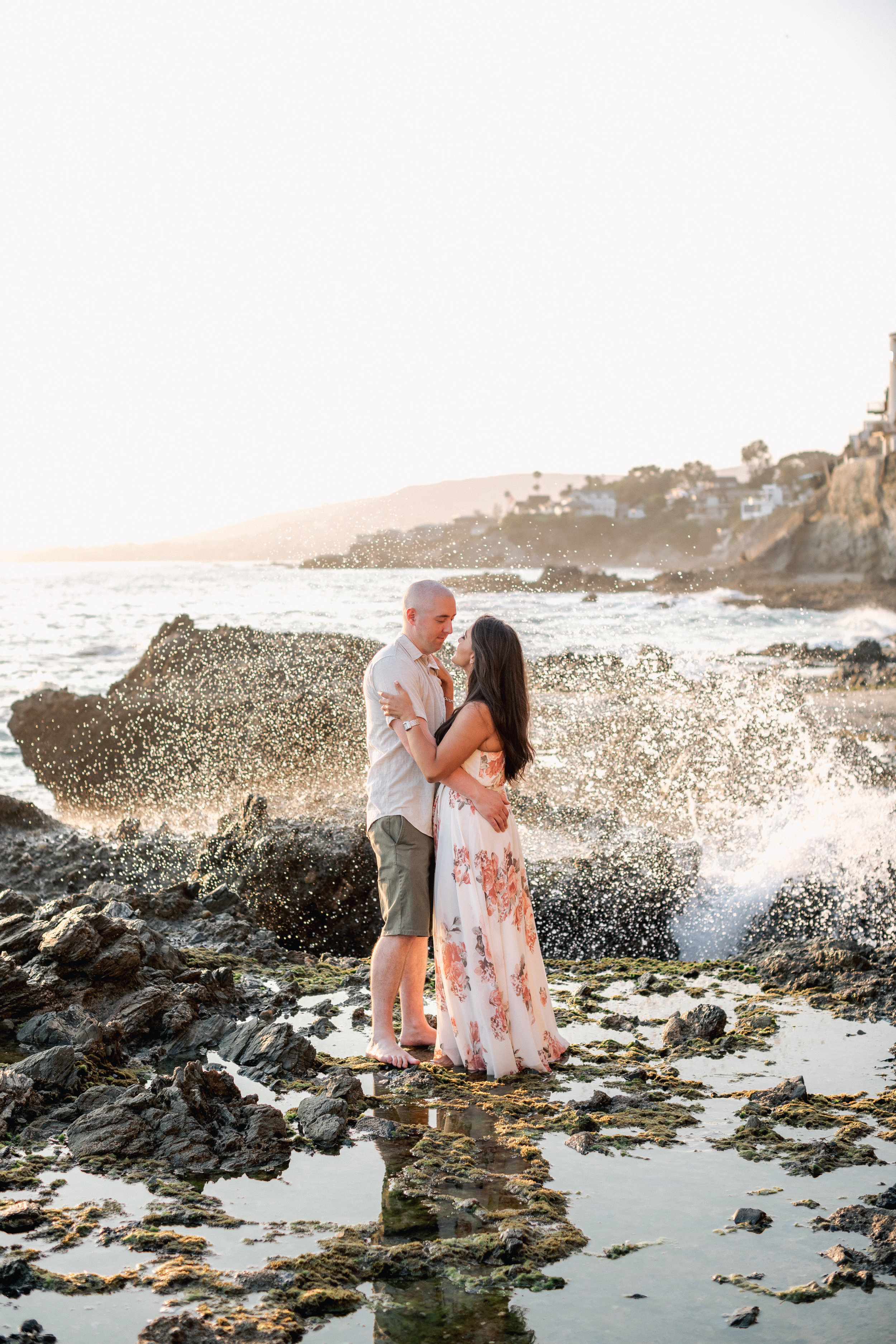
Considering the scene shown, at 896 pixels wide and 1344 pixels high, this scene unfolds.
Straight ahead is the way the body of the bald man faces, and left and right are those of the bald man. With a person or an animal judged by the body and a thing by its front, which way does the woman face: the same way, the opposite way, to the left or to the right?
the opposite way

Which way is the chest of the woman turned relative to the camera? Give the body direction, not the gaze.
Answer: to the viewer's left

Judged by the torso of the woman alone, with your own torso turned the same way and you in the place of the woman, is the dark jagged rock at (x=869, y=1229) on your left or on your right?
on your left

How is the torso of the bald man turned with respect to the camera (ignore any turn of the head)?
to the viewer's right

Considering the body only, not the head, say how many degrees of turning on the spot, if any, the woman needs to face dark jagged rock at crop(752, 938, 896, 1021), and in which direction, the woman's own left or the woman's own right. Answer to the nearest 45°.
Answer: approximately 135° to the woman's own right

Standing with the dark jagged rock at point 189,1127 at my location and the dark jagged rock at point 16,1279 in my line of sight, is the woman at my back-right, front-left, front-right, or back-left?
back-left

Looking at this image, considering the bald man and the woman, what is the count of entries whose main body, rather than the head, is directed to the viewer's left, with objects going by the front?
1

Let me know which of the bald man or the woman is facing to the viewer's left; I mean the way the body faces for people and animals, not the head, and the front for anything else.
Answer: the woman

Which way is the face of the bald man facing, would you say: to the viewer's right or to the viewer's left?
to the viewer's right
